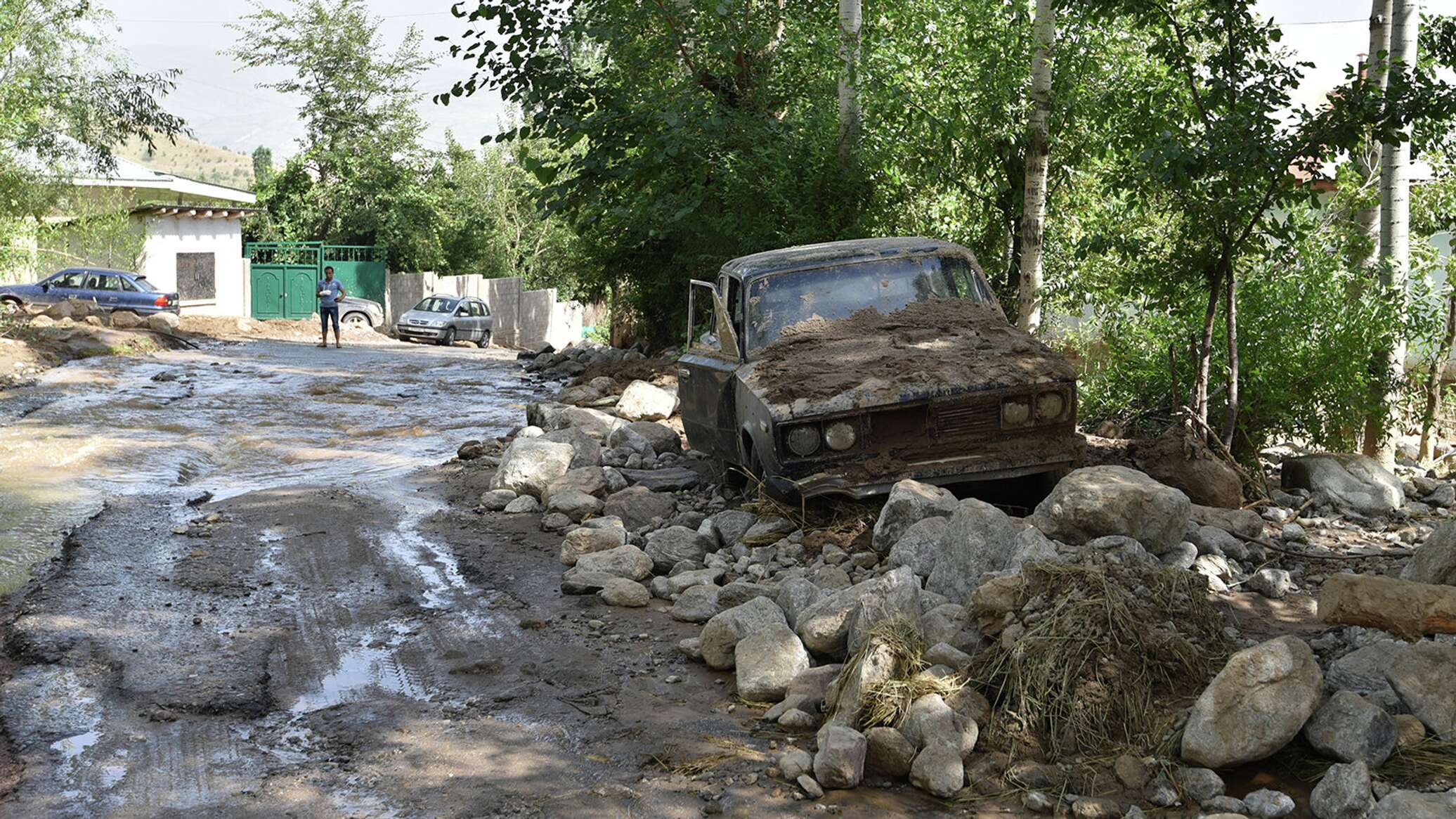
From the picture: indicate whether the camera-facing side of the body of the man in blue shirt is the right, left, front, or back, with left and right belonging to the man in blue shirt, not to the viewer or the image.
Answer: front

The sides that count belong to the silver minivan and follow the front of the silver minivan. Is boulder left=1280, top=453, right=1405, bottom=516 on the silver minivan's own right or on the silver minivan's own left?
on the silver minivan's own left

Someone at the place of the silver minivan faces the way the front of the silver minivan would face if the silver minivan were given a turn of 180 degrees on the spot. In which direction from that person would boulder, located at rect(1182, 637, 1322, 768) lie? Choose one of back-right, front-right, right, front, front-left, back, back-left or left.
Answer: back-right

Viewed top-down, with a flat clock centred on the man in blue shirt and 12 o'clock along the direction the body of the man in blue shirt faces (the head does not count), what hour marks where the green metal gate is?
The green metal gate is roughly at 6 o'clock from the man in blue shirt.

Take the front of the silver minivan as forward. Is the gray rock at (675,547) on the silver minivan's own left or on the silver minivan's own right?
on the silver minivan's own left

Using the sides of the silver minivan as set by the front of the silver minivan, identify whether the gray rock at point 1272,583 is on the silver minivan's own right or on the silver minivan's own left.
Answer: on the silver minivan's own left

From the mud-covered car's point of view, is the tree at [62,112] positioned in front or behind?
behind

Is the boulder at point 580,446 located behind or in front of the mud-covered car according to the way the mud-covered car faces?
behind

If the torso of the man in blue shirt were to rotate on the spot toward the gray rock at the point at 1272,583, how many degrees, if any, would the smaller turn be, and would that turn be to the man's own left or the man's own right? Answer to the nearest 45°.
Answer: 0° — they already face it

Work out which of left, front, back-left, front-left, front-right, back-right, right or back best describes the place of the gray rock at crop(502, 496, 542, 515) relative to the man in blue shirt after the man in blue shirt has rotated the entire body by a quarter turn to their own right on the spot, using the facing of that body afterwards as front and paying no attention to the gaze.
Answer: left

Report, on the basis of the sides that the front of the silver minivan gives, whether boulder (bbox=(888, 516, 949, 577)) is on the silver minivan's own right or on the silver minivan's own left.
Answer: on the silver minivan's own left

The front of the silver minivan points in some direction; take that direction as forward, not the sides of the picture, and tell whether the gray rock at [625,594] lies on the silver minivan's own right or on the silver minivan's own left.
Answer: on the silver minivan's own left

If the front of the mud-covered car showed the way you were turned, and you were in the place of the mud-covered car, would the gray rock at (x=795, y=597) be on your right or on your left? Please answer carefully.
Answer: on your right

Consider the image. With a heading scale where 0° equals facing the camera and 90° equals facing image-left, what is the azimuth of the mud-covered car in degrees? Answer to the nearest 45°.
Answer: approximately 315°

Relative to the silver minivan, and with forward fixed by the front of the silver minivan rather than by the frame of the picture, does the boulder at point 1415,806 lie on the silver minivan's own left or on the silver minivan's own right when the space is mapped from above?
on the silver minivan's own left
